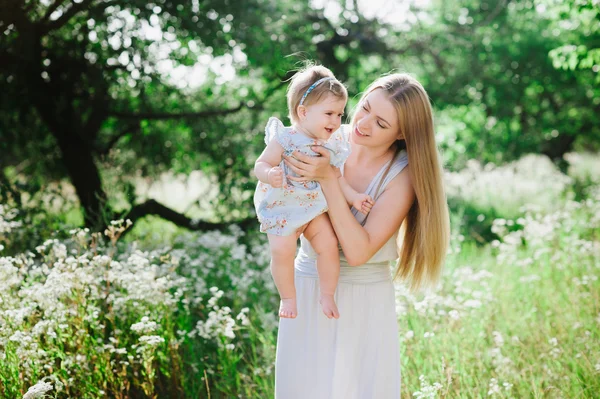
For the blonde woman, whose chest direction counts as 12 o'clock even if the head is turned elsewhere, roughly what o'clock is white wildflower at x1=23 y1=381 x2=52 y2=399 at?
The white wildflower is roughly at 1 o'clock from the blonde woman.

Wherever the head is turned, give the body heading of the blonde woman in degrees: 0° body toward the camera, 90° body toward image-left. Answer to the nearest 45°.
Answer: approximately 45°

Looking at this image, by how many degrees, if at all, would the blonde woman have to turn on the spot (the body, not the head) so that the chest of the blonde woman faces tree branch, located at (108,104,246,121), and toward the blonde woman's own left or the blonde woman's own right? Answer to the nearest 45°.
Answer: approximately 90° to the blonde woman's own right

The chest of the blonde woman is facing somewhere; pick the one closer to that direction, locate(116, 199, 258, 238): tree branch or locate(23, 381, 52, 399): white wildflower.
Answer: the white wildflower

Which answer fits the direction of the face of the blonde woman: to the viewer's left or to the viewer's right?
to the viewer's left

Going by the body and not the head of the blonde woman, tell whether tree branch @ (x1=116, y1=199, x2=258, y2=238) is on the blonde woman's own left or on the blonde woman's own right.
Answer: on the blonde woman's own right

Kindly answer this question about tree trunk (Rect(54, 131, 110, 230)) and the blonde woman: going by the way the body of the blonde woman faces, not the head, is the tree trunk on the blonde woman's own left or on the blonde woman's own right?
on the blonde woman's own right

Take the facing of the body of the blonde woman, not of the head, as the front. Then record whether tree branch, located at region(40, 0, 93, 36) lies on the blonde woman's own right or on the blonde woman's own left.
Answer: on the blonde woman's own right

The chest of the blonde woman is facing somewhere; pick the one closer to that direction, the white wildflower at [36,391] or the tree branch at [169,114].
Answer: the white wildflower

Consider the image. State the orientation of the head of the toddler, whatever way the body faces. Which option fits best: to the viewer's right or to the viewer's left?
to the viewer's right
